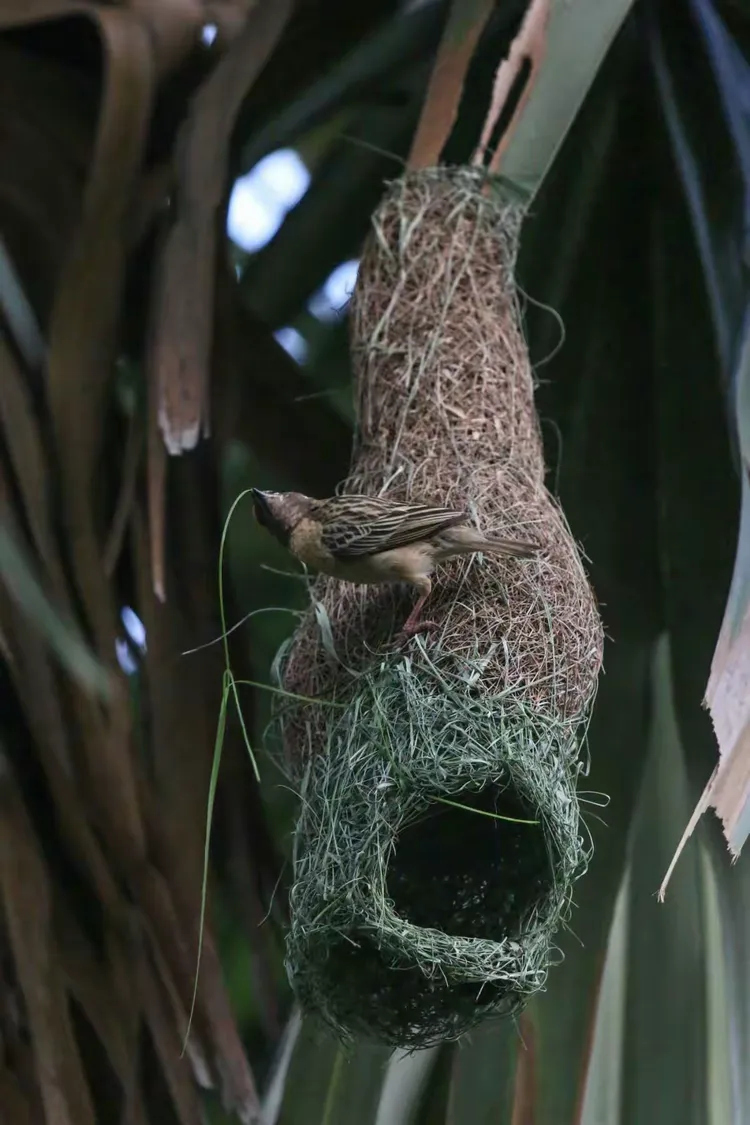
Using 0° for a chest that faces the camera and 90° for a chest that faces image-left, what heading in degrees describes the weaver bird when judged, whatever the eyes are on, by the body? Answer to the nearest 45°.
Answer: approximately 90°
